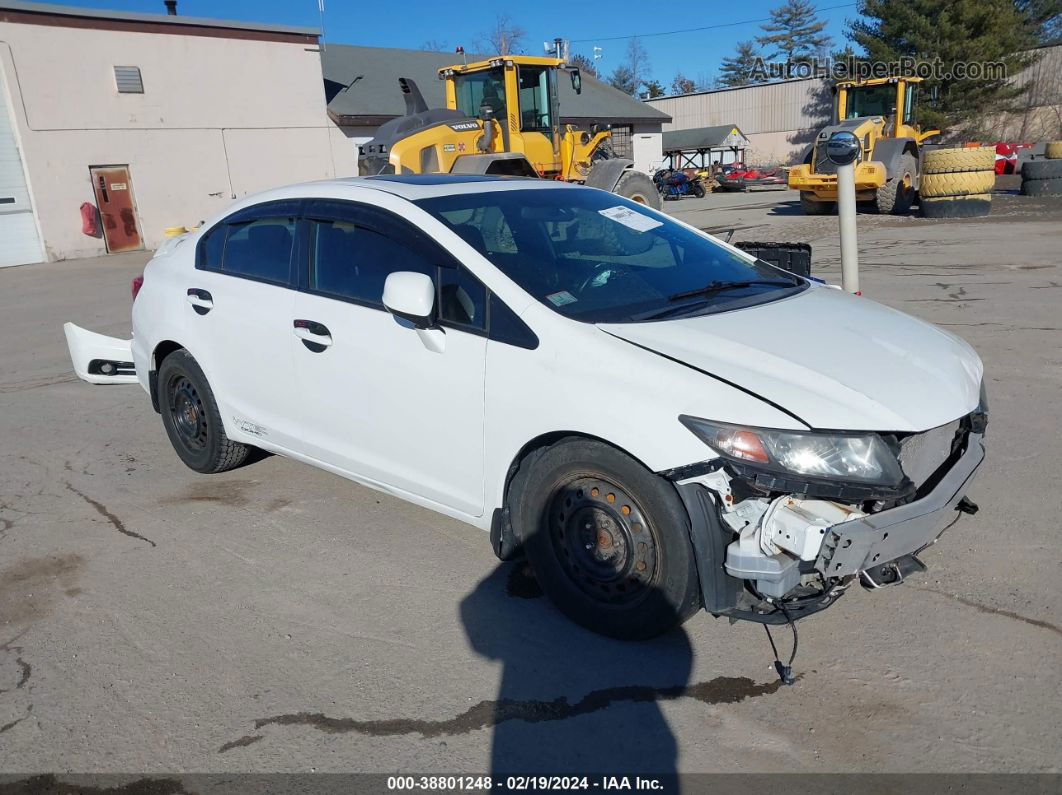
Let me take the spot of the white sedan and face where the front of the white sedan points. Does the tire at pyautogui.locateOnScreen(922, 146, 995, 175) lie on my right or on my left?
on my left

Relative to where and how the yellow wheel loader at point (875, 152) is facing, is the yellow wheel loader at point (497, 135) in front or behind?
behind

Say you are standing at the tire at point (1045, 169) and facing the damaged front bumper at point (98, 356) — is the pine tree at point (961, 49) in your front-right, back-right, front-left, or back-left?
back-right

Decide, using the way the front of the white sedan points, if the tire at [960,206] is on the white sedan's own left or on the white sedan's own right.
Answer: on the white sedan's own left

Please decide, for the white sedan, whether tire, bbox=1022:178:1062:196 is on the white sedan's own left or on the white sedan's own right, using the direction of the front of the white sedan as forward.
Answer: on the white sedan's own left

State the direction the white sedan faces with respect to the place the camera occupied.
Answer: facing the viewer and to the right of the viewer

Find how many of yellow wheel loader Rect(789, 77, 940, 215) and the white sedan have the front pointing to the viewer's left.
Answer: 0

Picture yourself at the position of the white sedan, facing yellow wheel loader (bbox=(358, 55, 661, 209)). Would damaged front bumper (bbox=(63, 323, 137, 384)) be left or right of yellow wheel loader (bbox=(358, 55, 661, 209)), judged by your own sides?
left

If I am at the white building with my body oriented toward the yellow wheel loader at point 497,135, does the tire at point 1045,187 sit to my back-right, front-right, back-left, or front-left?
front-right

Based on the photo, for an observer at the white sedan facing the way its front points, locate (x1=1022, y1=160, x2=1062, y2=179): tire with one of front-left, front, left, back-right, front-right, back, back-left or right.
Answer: left

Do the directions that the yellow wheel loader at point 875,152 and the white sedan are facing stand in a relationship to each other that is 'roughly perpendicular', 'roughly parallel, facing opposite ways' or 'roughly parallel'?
roughly perpendicular
